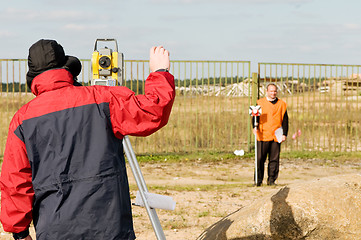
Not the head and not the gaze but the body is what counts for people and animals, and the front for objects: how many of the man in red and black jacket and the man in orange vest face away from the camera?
1

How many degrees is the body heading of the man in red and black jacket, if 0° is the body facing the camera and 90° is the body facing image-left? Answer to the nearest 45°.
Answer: approximately 180°

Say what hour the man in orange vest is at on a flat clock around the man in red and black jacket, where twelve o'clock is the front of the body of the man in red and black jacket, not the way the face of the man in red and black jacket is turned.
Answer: The man in orange vest is roughly at 1 o'clock from the man in red and black jacket.

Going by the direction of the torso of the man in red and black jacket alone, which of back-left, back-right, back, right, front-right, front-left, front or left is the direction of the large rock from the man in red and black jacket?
front-right

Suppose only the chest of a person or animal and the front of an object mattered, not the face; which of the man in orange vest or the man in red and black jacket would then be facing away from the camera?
the man in red and black jacket

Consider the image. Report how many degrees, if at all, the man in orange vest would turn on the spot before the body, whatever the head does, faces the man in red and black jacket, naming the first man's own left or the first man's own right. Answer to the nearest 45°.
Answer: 0° — they already face them

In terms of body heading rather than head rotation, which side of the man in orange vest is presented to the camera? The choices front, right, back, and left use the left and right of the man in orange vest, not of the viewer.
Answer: front

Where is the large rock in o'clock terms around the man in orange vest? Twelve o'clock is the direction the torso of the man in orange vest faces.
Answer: The large rock is roughly at 12 o'clock from the man in orange vest.

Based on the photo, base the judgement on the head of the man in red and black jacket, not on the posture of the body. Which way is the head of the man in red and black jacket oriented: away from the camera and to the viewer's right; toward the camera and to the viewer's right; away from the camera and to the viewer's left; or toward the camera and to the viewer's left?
away from the camera and to the viewer's right

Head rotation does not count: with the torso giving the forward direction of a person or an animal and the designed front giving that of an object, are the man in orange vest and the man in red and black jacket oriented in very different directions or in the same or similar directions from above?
very different directions
